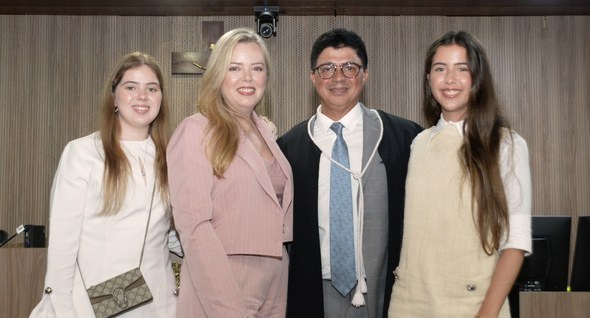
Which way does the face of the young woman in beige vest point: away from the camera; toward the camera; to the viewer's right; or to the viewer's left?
toward the camera

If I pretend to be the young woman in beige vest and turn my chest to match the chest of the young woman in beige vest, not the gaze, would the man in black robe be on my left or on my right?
on my right

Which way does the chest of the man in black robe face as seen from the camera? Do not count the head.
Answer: toward the camera

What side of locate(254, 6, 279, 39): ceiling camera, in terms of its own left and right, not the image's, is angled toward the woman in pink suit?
front

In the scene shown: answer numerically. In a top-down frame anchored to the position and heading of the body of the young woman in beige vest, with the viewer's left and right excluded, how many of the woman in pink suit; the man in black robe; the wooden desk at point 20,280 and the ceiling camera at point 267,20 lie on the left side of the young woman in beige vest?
0

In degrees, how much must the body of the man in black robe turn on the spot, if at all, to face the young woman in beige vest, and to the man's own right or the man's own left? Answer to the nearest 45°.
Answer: approximately 45° to the man's own left

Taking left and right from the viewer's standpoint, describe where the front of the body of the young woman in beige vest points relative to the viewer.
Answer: facing the viewer and to the left of the viewer

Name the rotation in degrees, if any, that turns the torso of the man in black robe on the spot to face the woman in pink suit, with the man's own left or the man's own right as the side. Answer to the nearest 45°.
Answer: approximately 45° to the man's own right

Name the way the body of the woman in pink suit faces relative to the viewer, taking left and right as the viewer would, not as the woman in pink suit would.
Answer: facing the viewer and to the right of the viewer

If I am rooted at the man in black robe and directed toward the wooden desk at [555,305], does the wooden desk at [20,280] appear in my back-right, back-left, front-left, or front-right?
back-left

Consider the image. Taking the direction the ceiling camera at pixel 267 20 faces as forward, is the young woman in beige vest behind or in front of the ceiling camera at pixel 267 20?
in front

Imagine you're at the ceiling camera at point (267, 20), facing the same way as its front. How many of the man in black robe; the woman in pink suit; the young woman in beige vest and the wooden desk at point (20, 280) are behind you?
0

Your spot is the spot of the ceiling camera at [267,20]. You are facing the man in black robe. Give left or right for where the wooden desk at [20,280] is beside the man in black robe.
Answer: right

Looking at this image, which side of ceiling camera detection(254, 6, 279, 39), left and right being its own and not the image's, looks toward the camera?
front

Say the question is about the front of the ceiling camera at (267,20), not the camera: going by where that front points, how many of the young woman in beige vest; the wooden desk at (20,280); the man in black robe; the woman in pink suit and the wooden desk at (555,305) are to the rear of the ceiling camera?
0

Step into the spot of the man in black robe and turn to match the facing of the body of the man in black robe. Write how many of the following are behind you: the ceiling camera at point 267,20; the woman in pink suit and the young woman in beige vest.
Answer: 1

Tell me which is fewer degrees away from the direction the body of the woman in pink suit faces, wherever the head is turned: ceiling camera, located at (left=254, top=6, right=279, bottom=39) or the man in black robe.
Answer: the man in black robe

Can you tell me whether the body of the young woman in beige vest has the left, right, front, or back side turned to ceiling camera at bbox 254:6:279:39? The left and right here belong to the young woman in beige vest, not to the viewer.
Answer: right

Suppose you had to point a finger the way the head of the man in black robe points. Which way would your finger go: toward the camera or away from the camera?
toward the camera

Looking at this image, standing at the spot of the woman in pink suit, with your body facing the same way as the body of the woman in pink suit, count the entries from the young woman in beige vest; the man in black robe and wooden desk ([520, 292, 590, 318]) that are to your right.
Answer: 0
